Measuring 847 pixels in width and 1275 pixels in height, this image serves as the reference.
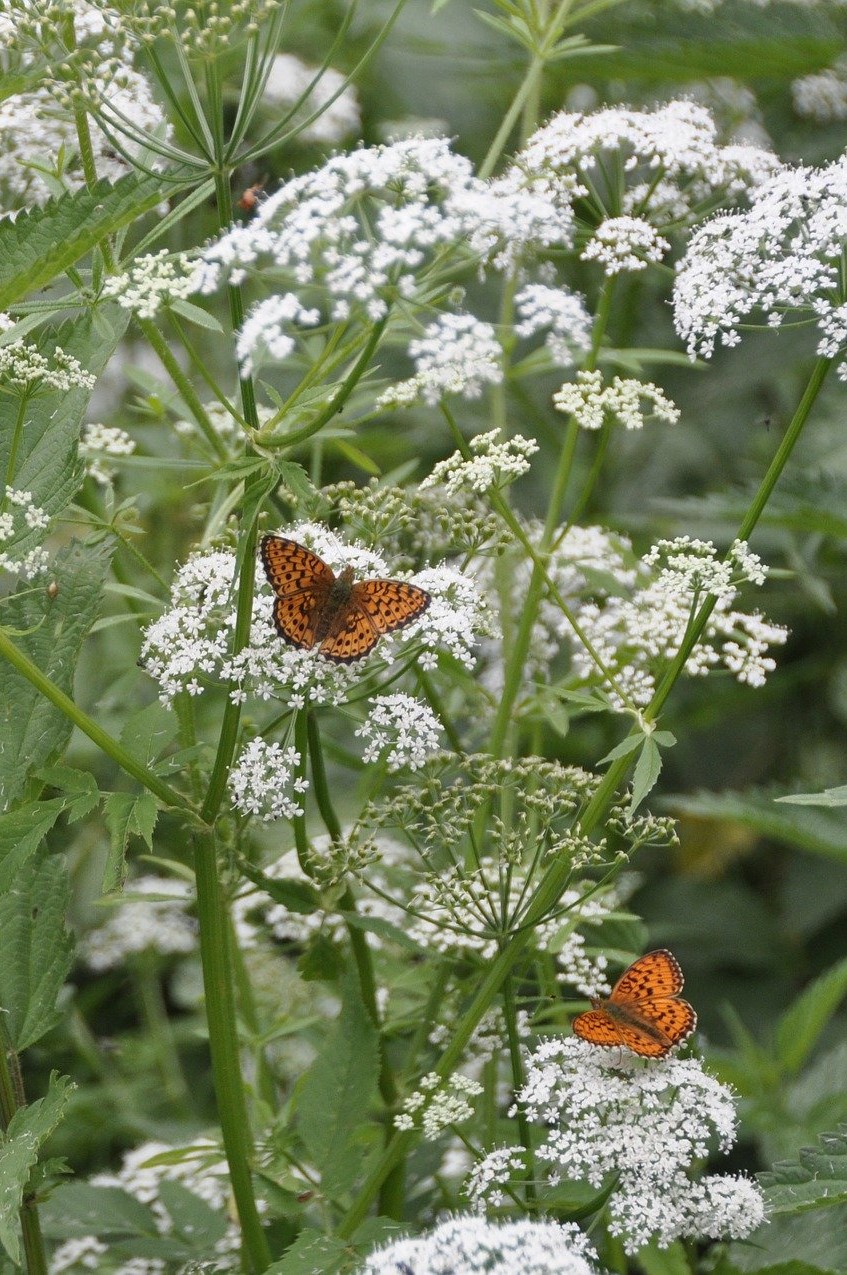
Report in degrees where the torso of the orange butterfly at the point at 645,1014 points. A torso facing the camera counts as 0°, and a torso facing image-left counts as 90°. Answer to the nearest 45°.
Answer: approximately 135°
